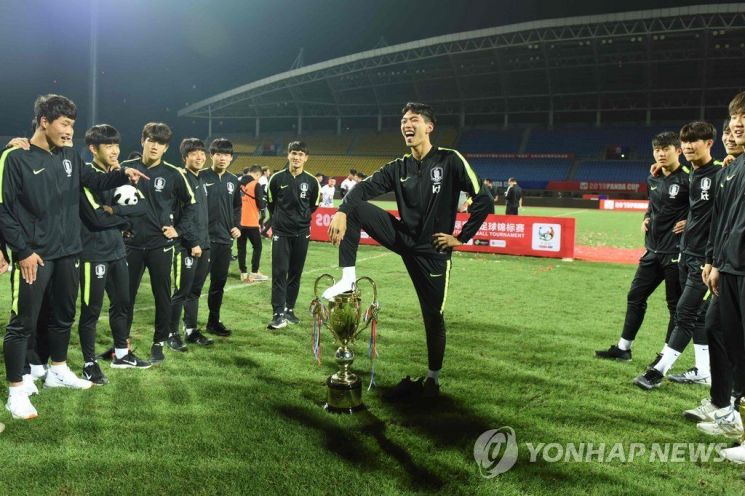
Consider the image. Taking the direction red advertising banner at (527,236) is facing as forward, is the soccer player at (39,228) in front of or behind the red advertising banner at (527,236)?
in front

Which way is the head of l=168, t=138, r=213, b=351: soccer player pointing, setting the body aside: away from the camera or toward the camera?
toward the camera

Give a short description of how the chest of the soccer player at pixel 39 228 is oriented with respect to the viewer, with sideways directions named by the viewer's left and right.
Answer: facing the viewer and to the right of the viewer

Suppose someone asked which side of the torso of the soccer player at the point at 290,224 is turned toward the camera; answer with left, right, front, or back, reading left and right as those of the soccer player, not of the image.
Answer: front

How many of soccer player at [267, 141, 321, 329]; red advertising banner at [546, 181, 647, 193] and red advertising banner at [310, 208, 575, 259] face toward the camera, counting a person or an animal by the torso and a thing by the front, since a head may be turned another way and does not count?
3

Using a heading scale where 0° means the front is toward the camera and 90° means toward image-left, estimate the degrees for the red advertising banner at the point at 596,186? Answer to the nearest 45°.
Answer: approximately 0°

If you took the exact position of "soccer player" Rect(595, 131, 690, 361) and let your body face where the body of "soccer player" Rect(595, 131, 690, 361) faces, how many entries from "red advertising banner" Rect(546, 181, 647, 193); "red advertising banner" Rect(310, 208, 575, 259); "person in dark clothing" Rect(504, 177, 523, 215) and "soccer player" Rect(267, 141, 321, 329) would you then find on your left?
0

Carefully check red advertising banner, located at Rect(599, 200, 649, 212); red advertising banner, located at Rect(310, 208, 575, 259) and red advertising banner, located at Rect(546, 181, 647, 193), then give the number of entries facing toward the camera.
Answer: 3

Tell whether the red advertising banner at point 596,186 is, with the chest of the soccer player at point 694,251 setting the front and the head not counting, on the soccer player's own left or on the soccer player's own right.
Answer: on the soccer player's own right

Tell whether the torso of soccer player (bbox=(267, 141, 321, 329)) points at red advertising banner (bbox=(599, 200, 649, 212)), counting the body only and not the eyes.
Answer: no

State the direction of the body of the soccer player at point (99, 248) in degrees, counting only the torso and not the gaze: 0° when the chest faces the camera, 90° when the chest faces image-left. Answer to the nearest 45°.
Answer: approximately 315°

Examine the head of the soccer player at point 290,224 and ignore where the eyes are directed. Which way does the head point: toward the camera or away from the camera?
toward the camera

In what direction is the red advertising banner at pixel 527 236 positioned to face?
toward the camera

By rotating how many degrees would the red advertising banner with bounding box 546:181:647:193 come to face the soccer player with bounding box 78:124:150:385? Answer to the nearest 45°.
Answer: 0° — it already faces them

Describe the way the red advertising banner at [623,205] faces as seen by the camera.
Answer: facing the viewer

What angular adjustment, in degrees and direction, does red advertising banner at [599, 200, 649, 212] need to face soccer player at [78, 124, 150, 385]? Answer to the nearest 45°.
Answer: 0° — it already faces them
